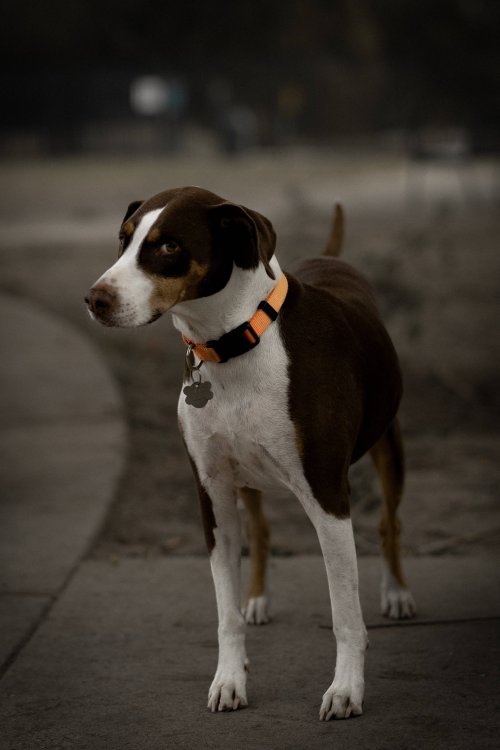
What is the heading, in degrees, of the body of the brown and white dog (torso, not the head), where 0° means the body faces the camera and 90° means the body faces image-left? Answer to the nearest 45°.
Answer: approximately 45°
